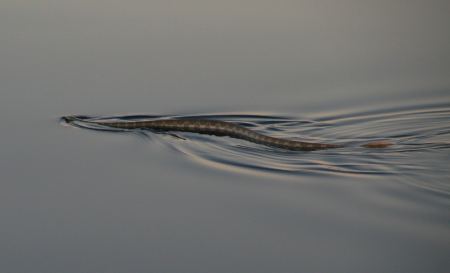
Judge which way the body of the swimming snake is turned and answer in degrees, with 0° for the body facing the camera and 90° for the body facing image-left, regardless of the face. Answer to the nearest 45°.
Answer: approximately 90°
